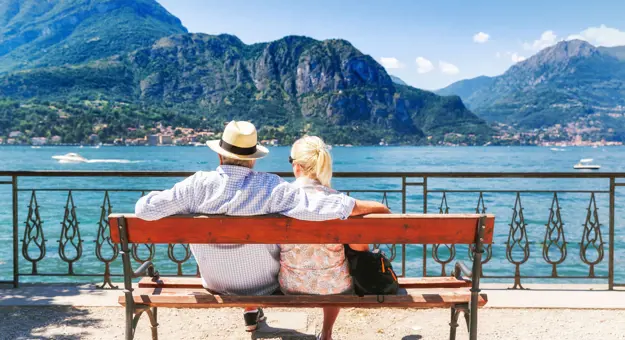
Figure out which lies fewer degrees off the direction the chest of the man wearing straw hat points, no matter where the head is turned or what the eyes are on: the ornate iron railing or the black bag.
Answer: the ornate iron railing

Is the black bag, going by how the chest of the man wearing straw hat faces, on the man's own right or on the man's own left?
on the man's own right

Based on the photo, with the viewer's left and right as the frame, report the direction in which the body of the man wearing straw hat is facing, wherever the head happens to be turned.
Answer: facing away from the viewer

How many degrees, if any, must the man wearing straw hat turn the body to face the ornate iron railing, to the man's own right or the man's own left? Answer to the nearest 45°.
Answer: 0° — they already face it
